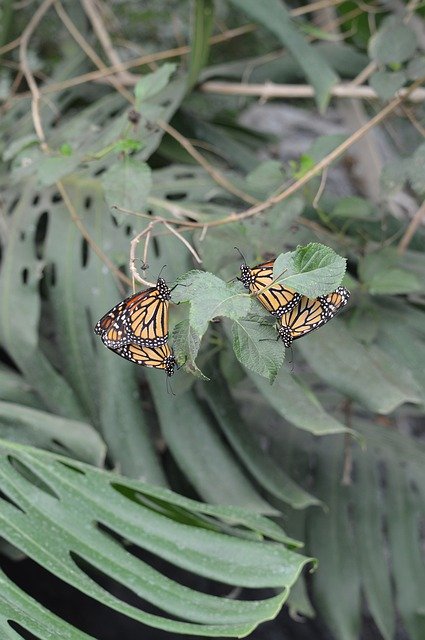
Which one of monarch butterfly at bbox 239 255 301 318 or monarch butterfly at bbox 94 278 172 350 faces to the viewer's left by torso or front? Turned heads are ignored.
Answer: monarch butterfly at bbox 239 255 301 318

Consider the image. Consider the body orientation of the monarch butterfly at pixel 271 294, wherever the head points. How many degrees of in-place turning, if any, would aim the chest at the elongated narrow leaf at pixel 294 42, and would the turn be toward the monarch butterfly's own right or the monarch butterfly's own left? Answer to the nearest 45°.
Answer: approximately 90° to the monarch butterfly's own right

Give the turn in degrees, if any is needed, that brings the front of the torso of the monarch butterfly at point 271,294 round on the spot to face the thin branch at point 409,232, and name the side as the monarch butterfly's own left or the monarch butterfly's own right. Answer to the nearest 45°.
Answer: approximately 90° to the monarch butterfly's own right

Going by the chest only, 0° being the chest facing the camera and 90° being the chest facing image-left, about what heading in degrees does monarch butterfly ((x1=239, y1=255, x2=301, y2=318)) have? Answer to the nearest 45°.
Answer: approximately 90°
